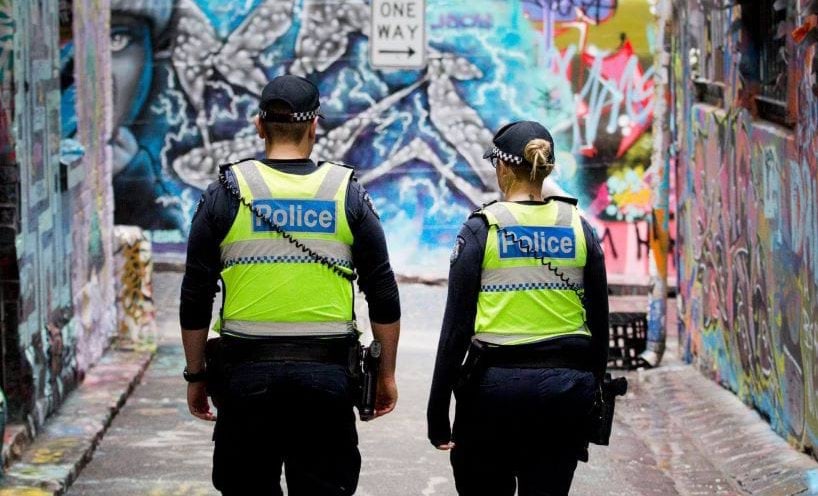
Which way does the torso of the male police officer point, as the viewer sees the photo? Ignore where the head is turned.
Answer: away from the camera

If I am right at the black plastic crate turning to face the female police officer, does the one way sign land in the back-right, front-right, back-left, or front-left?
back-right

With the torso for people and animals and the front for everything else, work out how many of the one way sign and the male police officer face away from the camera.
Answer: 1

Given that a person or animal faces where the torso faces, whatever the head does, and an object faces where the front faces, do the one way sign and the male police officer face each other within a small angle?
yes

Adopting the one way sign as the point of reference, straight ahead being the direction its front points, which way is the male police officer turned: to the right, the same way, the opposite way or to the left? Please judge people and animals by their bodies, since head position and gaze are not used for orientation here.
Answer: the opposite way

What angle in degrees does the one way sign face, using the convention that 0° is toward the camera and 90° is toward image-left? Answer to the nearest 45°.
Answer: approximately 0°

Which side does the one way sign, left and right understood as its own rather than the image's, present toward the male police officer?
front

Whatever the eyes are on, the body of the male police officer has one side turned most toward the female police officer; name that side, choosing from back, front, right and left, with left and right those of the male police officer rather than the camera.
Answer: right

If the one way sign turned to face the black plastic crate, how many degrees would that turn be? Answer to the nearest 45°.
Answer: approximately 45° to its left

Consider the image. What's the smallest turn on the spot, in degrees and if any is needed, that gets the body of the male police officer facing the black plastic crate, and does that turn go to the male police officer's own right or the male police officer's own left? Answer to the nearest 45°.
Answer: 0° — they already face it

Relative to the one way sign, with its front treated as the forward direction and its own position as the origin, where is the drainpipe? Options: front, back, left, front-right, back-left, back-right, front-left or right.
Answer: front-left

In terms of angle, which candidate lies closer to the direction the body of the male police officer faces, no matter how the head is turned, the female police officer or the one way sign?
the one way sign

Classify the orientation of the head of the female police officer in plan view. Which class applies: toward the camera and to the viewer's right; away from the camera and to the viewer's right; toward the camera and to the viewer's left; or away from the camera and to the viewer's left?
away from the camera and to the viewer's left

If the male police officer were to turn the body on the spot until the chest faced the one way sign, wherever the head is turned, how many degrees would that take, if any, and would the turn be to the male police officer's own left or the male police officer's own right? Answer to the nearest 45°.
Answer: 0° — they already face it

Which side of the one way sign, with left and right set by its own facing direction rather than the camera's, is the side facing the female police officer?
front

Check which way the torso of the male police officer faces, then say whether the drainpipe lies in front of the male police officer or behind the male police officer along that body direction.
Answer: in front
